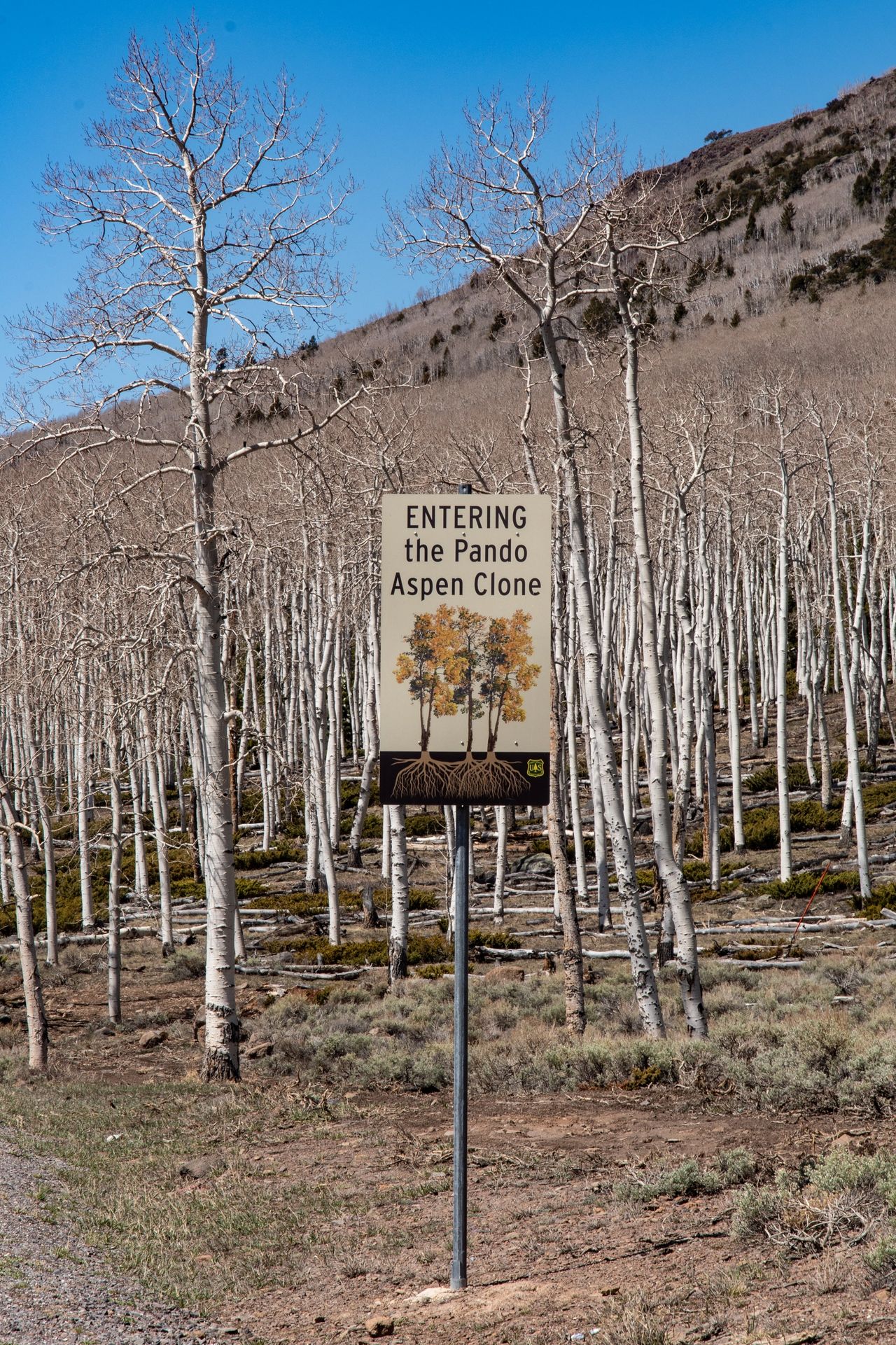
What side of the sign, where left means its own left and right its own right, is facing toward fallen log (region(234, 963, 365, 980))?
back

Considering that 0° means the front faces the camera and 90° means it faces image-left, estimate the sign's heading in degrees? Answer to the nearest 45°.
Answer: approximately 0°

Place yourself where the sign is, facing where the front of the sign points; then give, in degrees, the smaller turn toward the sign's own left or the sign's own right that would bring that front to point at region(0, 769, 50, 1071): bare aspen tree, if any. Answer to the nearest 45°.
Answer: approximately 135° to the sign's own right

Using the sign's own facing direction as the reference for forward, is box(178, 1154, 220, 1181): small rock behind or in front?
behind
